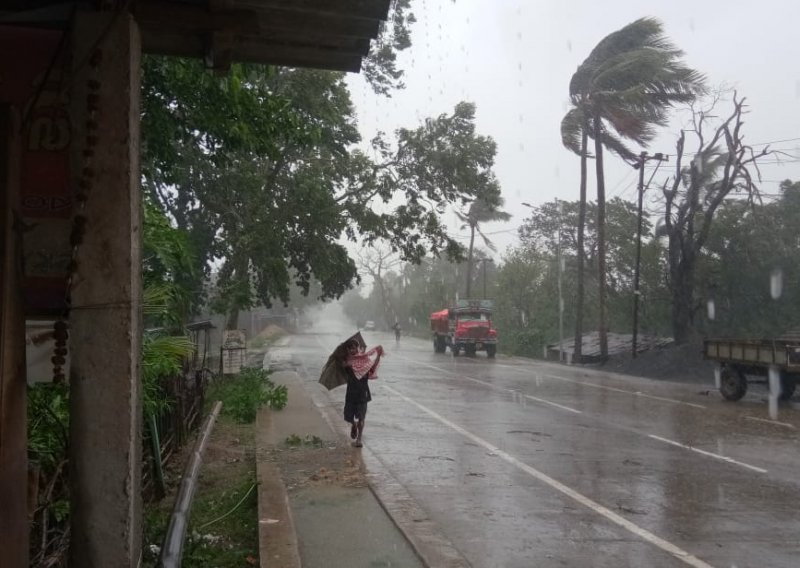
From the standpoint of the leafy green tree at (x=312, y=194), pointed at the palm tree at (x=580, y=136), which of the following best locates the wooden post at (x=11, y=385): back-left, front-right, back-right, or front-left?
back-right

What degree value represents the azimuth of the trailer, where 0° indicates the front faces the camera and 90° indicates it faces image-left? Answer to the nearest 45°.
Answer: approximately 315°

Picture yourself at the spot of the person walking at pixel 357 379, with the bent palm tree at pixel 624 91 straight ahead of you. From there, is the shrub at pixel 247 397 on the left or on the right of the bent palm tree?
left

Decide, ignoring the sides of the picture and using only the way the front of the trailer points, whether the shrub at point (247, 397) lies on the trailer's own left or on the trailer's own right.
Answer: on the trailer's own right

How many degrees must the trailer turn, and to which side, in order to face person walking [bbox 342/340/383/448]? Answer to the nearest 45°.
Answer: approximately 90° to its right

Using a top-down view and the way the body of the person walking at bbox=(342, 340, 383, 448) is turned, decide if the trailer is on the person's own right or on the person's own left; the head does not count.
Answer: on the person's own left

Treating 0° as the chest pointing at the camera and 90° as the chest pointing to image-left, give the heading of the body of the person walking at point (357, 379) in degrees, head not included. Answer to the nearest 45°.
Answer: approximately 0°
